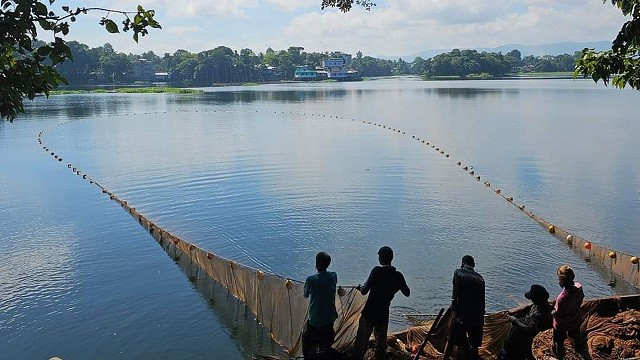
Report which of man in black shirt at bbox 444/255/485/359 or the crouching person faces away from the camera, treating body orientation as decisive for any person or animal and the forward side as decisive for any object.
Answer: the man in black shirt

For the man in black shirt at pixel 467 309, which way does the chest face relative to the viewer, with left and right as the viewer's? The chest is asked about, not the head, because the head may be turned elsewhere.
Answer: facing away from the viewer

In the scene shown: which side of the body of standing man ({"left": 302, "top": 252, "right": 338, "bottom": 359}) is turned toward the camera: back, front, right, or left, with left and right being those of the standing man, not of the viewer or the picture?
back

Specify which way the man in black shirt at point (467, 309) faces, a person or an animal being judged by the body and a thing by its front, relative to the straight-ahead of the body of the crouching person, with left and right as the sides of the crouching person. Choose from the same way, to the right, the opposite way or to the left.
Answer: to the right

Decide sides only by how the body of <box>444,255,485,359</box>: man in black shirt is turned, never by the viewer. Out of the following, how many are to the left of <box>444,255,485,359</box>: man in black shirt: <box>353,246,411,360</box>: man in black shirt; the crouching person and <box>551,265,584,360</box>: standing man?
1

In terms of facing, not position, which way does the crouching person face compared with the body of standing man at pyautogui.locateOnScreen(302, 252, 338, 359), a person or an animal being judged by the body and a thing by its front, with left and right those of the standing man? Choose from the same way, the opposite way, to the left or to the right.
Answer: to the left

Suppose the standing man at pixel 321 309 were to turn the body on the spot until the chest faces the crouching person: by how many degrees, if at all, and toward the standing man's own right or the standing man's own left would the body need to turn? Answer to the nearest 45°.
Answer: approximately 90° to the standing man's own right

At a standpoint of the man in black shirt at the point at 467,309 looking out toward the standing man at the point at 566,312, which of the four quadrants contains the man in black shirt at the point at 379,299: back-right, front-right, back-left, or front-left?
back-left

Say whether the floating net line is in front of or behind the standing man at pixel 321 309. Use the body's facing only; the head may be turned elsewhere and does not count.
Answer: in front

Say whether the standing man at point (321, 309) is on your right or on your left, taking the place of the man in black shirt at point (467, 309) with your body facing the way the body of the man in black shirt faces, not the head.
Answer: on your left

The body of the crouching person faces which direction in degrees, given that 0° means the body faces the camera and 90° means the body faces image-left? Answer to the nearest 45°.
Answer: approximately 90°

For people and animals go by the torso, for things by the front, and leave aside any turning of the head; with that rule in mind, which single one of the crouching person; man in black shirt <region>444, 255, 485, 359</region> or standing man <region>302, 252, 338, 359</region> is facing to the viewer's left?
the crouching person

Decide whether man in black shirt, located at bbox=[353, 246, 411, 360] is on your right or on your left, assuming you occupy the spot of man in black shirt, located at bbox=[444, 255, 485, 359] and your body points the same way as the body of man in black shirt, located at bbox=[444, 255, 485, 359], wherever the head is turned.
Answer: on your left
